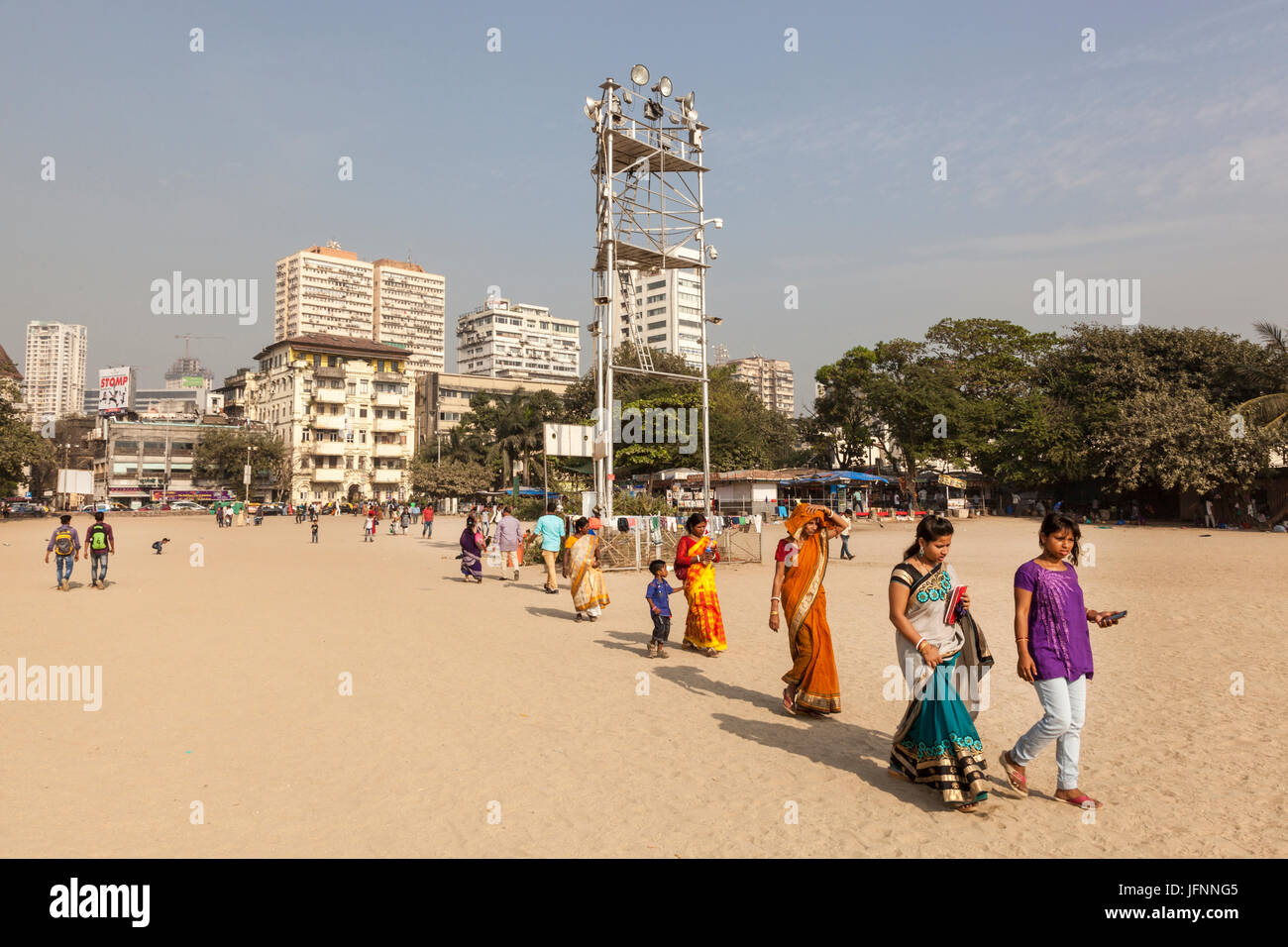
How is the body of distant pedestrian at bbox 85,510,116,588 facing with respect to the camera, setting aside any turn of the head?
away from the camera

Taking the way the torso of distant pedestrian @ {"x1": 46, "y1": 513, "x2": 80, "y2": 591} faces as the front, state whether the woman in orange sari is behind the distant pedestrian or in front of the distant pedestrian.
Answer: behind

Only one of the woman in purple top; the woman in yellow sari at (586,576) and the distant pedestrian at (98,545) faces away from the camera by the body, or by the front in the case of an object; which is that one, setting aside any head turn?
the distant pedestrian

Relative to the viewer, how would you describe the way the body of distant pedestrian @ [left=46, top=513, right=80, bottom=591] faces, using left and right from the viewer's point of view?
facing away from the viewer

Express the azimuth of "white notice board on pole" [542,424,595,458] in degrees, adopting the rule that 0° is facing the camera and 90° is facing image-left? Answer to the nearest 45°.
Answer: approximately 0°
